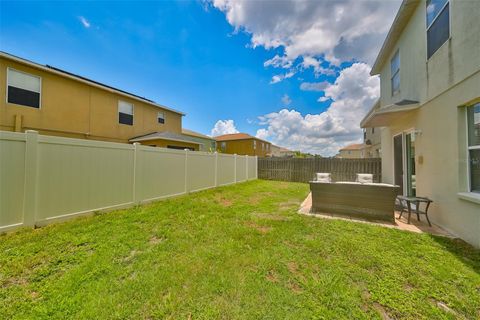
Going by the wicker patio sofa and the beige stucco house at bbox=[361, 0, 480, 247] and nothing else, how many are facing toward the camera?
0

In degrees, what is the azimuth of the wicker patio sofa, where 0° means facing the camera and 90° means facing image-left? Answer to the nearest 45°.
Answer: approximately 180°

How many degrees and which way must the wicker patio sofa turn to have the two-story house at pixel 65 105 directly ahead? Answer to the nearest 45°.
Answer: approximately 90° to its left

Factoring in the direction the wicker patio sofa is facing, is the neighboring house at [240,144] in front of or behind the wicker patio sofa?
in front
